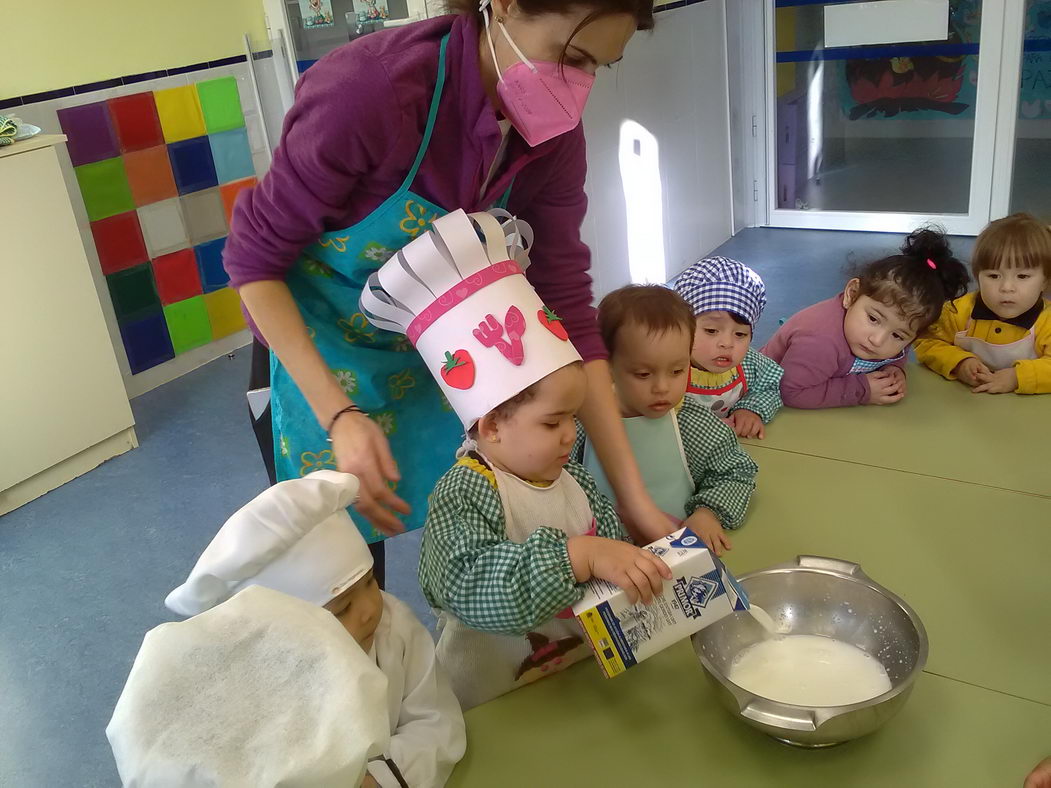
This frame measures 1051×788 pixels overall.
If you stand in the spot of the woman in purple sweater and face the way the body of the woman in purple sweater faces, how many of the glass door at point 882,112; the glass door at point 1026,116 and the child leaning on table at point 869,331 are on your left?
3

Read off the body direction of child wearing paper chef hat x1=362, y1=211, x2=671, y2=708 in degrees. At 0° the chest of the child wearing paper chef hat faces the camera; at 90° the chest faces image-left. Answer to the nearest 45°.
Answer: approximately 315°

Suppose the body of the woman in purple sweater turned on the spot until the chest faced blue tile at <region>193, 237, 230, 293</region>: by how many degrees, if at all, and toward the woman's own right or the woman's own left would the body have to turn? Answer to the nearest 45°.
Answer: approximately 135° to the woman's own left

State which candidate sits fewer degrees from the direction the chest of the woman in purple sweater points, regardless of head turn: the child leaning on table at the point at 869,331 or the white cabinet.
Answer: the child leaning on table

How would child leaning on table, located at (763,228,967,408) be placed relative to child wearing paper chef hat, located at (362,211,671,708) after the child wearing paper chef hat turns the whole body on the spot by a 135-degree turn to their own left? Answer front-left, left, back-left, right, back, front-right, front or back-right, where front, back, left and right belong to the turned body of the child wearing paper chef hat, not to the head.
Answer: front-right

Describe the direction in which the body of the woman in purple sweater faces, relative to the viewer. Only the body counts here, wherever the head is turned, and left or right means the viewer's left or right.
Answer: facing the viewer and to the right of the viewer

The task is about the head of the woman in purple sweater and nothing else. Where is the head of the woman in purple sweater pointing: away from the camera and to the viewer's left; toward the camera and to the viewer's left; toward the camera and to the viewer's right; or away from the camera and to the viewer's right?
toward the camera and to the viewer's right

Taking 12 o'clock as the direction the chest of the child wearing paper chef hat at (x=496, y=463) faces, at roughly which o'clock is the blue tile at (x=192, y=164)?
The blue tile is roughly at 7 o'clock from the child wearing paper chef hat.

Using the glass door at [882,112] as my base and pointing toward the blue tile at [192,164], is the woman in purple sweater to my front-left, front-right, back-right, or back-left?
front-left
